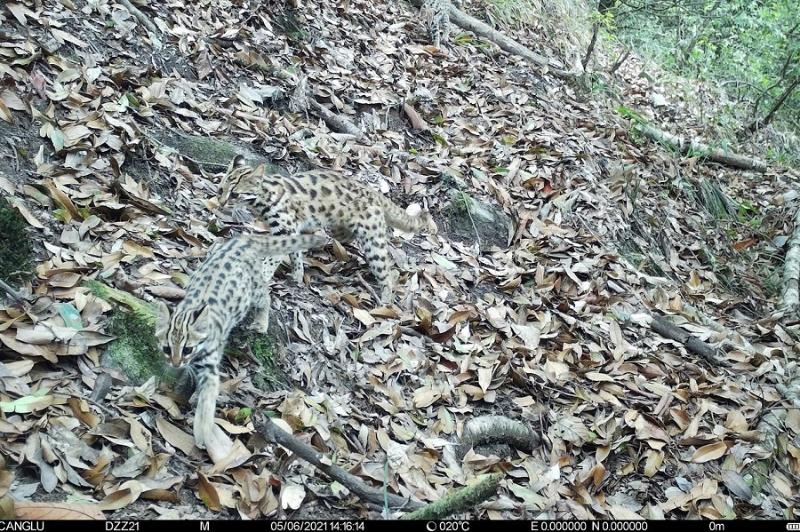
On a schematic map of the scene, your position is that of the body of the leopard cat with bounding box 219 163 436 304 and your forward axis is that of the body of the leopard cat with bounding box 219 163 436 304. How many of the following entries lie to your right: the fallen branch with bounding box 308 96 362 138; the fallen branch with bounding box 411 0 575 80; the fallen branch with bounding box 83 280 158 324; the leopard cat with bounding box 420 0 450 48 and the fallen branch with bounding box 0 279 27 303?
3

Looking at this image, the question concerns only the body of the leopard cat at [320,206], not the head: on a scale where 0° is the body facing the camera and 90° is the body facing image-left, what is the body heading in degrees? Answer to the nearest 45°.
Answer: approximately 90°

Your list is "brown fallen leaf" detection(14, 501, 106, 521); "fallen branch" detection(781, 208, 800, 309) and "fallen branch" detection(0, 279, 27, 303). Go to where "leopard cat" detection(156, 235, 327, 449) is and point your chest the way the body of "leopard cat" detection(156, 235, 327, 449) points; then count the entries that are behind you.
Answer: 1

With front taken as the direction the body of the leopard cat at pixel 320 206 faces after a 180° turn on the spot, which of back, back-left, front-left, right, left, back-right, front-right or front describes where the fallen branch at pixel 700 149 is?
front-left

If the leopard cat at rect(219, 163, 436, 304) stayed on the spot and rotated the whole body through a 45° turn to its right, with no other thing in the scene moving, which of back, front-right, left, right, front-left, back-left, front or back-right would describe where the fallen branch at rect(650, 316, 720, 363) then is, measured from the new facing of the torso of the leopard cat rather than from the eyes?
back-right

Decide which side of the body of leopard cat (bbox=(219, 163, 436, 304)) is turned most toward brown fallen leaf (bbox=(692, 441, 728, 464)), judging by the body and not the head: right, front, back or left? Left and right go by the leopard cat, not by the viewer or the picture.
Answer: back

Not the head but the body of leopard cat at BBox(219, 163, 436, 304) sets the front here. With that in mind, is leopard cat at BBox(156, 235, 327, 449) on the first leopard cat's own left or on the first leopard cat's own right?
on the first leopard cat's own left

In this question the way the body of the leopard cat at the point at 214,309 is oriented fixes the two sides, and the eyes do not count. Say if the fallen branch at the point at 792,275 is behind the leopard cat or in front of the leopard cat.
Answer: behind

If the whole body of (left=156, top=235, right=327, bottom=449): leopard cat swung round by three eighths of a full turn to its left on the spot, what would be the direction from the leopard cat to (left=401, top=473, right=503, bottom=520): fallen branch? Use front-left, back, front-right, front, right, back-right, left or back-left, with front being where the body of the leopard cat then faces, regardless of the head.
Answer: front-right
